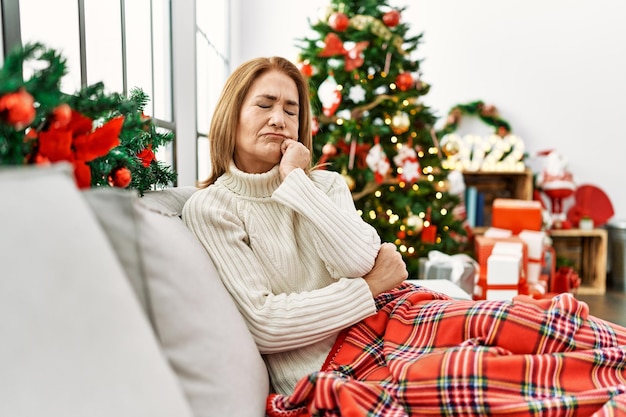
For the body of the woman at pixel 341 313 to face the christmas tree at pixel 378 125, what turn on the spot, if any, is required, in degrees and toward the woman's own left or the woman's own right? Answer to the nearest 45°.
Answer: approximately 135° to the woman's own left

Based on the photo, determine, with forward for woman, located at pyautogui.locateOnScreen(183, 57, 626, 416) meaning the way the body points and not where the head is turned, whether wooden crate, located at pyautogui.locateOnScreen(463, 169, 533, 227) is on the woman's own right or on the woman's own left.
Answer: on the woman's own left

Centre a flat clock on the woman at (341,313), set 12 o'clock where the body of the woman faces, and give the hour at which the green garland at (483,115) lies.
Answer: The green garland is roughly at 8 o'clock from the woman.

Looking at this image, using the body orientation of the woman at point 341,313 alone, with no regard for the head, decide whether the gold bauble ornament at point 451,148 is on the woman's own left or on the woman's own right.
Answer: on the woman's own left

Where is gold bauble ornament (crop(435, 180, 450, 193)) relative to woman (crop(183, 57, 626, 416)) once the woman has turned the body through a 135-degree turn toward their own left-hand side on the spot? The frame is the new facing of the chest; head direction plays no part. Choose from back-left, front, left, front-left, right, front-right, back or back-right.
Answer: front

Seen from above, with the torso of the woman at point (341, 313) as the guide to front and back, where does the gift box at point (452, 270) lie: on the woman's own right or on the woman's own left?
on the woman's own left

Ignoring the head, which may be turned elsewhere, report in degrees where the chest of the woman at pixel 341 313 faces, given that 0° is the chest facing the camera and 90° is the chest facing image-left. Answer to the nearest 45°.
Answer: approximately 315°
